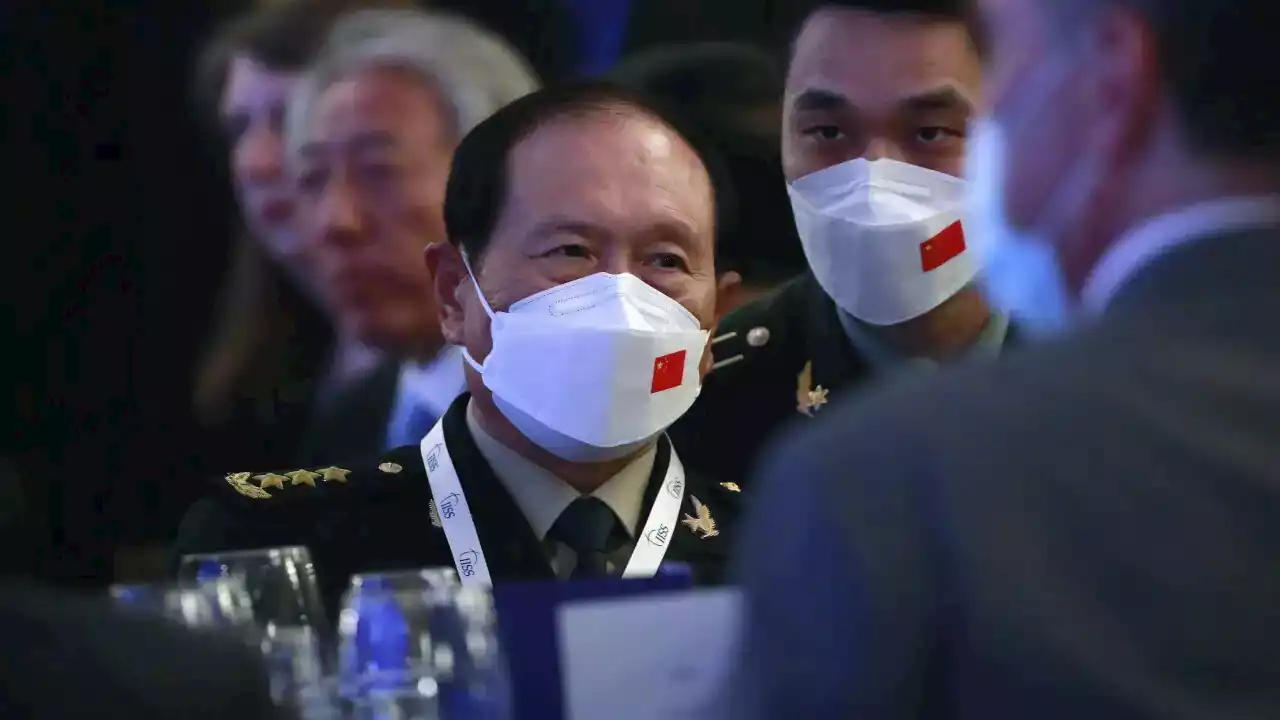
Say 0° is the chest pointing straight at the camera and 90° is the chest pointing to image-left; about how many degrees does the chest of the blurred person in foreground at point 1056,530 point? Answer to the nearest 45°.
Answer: approximately 135°

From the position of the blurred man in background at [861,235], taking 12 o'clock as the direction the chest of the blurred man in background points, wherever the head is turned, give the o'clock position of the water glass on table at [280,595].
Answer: The water glass on table is roughly at 1 o'clock from the blurred man in background.

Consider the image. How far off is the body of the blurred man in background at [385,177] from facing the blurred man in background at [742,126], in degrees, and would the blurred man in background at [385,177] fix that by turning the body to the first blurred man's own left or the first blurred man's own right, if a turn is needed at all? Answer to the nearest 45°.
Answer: approximately 135° to the first blurred man's own left

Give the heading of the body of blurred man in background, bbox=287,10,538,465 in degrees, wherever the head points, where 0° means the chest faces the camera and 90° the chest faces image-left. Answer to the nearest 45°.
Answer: approximately 45°

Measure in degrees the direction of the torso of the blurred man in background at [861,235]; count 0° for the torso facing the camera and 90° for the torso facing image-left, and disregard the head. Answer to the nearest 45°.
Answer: approximately 0°

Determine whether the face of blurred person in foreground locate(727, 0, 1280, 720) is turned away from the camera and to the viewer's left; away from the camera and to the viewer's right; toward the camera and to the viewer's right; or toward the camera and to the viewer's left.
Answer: away from the camera and to the viewer's left

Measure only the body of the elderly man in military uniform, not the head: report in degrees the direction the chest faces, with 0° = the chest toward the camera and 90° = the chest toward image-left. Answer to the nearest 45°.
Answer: approximately 315°

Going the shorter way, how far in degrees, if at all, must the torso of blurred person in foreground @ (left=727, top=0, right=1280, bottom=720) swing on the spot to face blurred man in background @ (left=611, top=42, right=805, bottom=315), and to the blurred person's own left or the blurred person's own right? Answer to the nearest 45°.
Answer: approximately 45° to the blurred person's own right

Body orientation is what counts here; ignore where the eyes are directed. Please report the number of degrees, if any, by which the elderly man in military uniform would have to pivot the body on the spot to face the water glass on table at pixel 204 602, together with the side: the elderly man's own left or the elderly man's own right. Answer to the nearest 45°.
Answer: approximately 90° to the elderly man's own right

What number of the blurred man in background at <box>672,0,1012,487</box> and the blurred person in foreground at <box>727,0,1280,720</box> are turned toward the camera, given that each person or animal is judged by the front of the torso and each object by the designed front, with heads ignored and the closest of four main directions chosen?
1

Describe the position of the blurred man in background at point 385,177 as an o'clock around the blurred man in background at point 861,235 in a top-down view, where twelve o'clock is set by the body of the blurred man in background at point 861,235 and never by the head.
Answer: the blurred man in background at point 385,177 is roughly at 3 o'clock from the blurred man in background at point 861,235.
